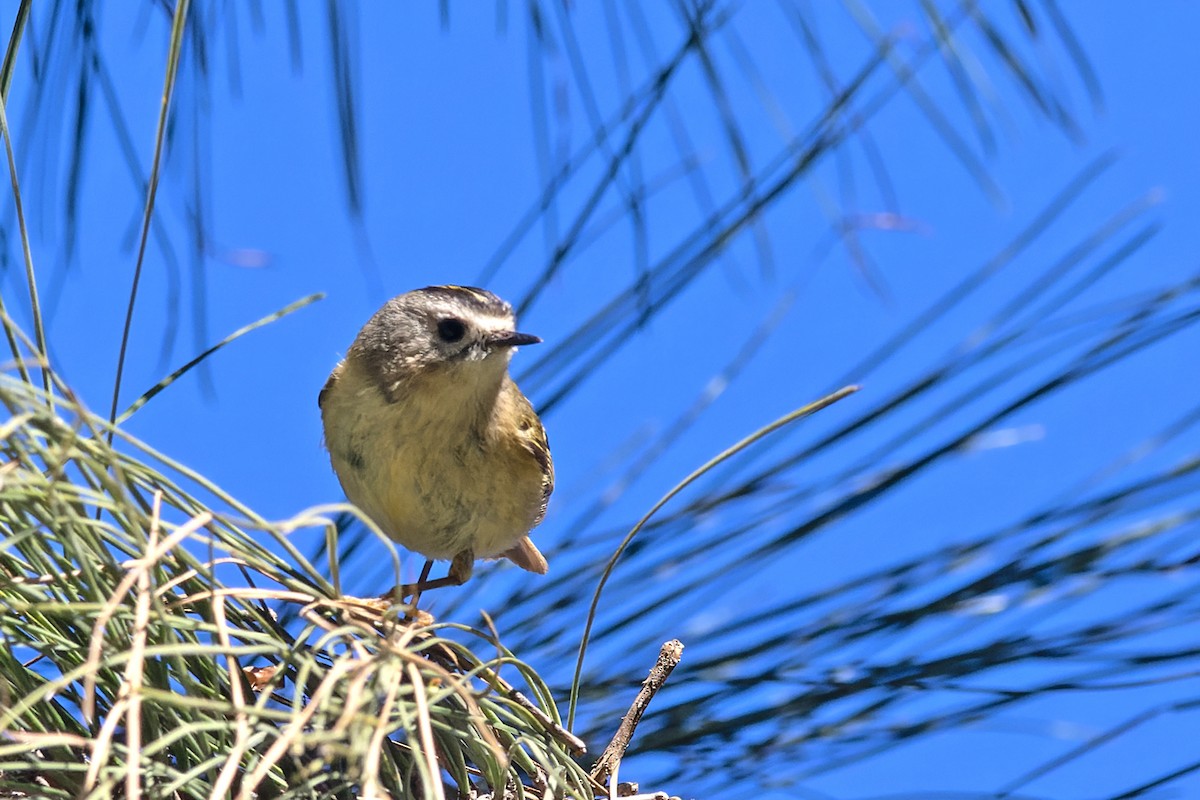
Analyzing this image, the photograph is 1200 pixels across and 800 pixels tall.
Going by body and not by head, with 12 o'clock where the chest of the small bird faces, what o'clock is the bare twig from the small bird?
The bare twig is roughly at 10 o'clock from the small bird.

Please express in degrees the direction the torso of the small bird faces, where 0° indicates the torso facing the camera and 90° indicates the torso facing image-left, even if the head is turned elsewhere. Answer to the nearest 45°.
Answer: approximately 45°
